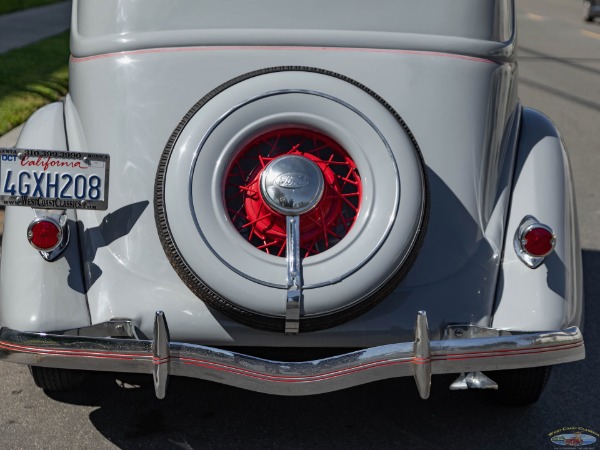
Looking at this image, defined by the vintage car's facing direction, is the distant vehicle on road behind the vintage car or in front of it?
in front

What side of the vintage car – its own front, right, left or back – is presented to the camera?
back
